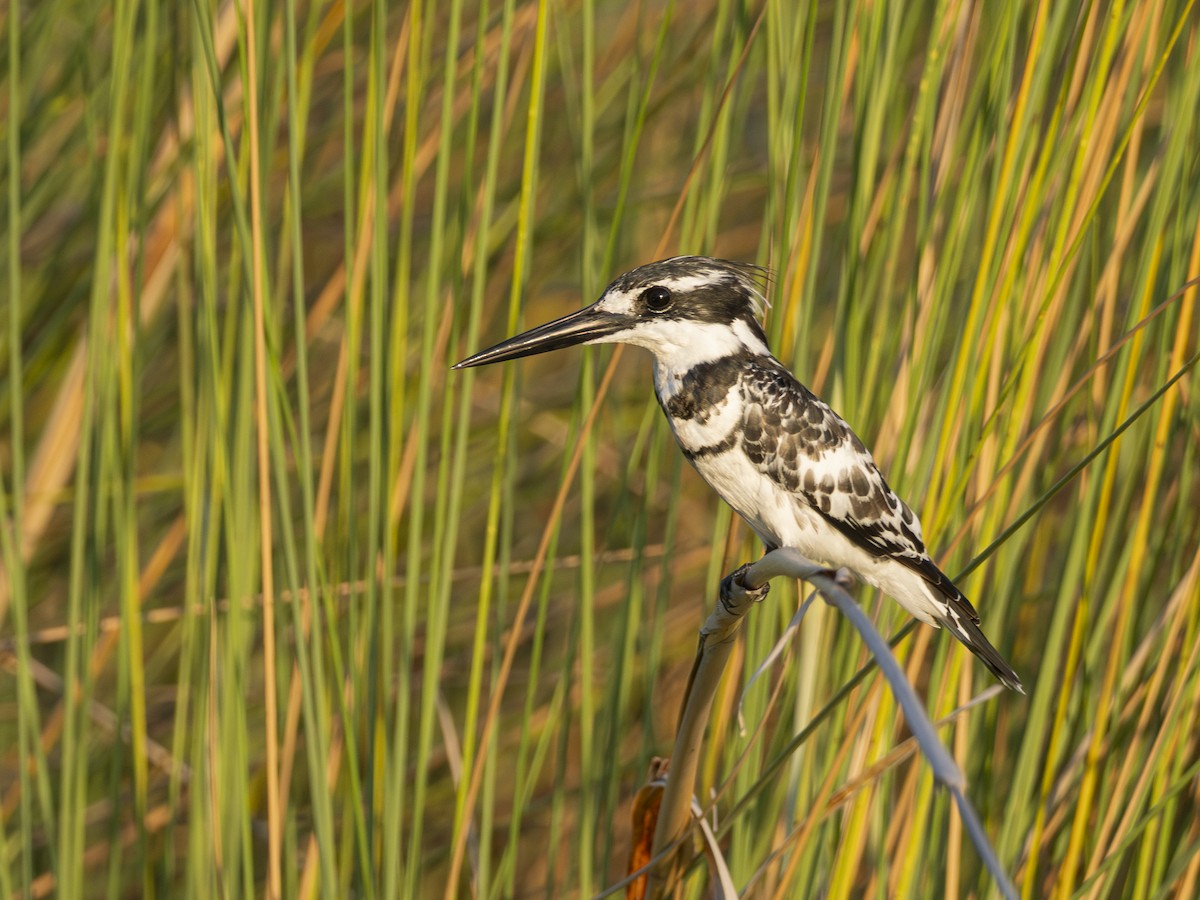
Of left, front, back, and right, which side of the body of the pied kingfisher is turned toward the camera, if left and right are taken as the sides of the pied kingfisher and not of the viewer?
left
